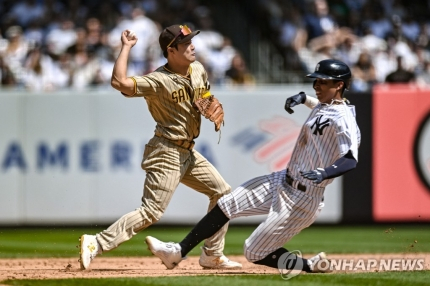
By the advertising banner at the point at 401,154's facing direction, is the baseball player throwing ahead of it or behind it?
ahead

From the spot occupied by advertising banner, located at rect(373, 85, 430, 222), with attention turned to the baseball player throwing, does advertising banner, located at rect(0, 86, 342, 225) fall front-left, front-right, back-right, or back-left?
front-right

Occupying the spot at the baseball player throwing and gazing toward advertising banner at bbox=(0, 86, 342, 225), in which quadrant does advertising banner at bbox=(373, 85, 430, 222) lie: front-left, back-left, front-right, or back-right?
front-right

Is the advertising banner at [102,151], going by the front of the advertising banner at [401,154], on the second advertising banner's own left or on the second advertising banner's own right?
on the second advertising banner's own right

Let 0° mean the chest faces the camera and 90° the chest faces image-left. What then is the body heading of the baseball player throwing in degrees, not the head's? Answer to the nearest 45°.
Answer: approximately 315°

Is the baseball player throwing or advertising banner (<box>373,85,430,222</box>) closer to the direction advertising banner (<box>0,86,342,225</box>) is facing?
the baseball player throwing

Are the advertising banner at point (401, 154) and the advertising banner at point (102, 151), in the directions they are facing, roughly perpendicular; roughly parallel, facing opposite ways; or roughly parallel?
roughly parallel

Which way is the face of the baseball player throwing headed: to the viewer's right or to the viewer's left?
to the viewer's right

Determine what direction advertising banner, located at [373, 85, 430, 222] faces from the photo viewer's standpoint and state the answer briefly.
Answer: facing the viewer

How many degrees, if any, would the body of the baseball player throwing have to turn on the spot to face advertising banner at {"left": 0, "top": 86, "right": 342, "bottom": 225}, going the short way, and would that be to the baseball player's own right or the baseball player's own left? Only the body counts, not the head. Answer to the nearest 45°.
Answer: approximately 135° to the baseball player's own left

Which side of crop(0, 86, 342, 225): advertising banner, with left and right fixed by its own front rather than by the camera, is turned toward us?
front

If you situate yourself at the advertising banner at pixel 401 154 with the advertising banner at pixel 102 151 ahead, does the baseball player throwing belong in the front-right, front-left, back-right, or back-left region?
front-left

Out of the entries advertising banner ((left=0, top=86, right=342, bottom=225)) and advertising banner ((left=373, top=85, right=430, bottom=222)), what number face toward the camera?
2

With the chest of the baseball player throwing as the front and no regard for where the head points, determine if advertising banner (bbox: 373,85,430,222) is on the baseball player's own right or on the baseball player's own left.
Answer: on the baseball player's own left

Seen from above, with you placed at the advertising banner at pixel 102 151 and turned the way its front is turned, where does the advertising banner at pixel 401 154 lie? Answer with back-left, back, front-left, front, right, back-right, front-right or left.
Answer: left

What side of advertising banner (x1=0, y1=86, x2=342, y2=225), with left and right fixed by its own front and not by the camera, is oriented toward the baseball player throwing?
front
